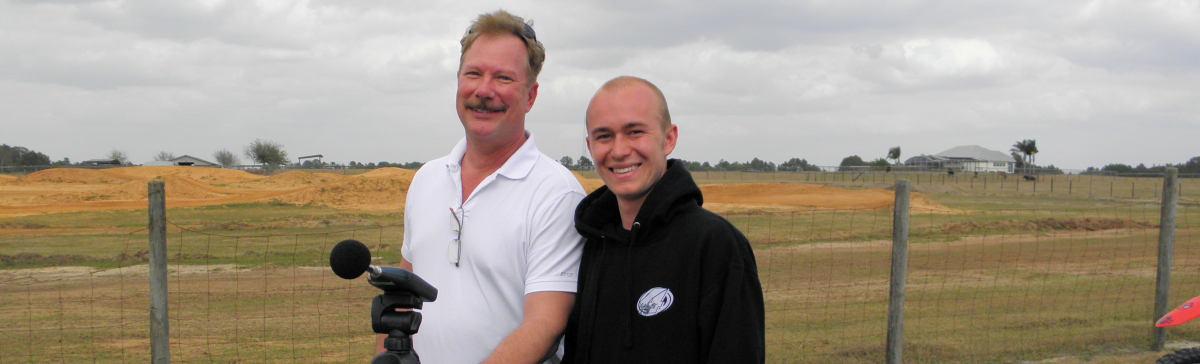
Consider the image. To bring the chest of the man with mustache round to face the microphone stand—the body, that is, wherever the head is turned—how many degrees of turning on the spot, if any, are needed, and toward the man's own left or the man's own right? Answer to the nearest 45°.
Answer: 0° — they already face it

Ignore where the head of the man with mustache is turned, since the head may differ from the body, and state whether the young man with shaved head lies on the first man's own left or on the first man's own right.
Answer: on the first man's own left

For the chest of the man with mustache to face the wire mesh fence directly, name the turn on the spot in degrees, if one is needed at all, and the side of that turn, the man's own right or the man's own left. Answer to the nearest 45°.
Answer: approximately 180°

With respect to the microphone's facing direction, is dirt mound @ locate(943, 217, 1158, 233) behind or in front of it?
behind

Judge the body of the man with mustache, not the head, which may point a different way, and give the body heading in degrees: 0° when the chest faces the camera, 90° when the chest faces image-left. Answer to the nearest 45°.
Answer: approximately 45°

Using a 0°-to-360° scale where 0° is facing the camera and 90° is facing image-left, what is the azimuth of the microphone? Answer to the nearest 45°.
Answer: approximately 90°

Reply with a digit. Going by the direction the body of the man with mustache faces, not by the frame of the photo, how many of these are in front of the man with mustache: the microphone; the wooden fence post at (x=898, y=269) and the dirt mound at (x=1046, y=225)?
1

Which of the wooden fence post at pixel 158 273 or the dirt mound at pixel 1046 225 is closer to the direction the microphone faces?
the wooden fence post

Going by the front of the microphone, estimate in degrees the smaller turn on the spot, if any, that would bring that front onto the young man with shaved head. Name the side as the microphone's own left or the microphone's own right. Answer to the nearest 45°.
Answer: approximately 180°
